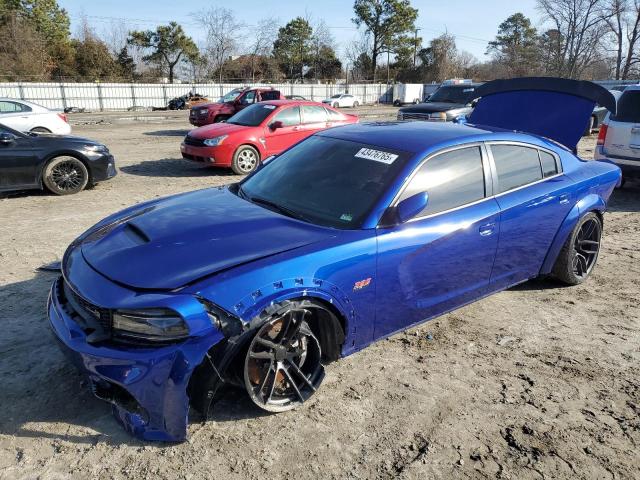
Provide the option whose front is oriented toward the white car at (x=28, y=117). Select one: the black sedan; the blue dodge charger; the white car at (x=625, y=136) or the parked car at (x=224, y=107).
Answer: the parked car

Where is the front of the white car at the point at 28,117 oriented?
to the viewer's left

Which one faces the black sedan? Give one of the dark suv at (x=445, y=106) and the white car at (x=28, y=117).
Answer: the dark suv

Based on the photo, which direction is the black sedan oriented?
to the viewer's right

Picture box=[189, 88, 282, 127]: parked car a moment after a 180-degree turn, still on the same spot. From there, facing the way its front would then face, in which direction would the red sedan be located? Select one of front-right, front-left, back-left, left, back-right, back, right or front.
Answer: back-right

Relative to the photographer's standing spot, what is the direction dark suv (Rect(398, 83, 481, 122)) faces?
facing the viewer and to the left of the viewer

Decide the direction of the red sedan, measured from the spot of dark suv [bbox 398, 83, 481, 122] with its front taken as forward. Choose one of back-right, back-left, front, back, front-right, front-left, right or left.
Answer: front

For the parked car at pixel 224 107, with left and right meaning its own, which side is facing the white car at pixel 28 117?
front

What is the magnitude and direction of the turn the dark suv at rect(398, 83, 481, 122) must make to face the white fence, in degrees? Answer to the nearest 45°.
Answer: approximately 90° to its right

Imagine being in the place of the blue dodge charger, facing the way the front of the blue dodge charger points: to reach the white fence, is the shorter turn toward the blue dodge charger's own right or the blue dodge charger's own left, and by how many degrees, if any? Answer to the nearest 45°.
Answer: approximately 90° to the blue dodge charger's own right

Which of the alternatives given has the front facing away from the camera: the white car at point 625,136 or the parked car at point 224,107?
the white car

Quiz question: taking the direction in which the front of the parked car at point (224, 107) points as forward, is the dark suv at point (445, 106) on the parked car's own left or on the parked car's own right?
on the parked car's own left

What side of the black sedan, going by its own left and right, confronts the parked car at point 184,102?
left

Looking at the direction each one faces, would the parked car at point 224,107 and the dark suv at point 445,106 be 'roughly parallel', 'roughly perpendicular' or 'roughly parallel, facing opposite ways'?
roughly parallel

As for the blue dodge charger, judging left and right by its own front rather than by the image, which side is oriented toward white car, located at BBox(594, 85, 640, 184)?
back
